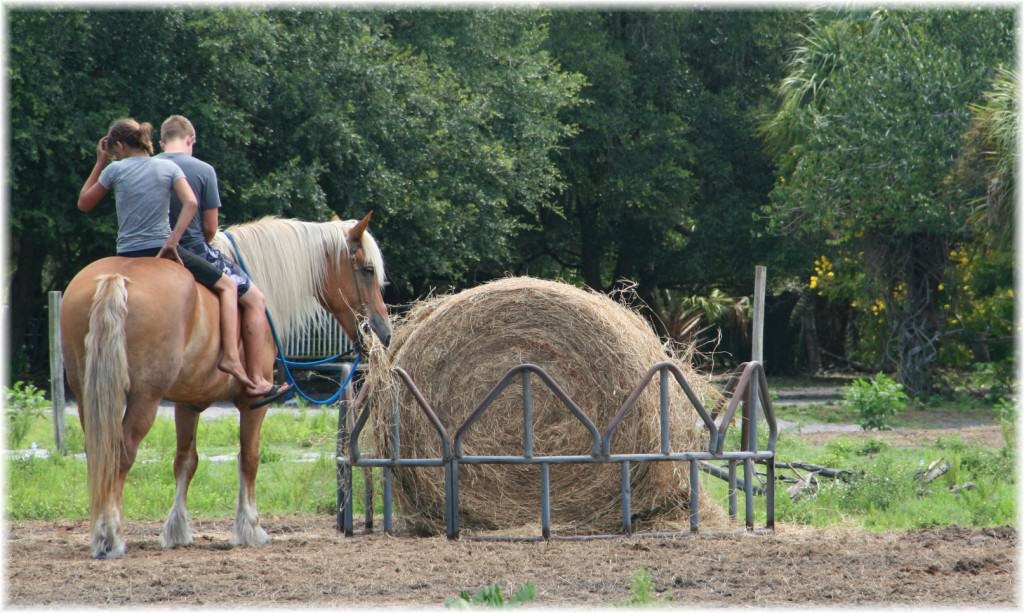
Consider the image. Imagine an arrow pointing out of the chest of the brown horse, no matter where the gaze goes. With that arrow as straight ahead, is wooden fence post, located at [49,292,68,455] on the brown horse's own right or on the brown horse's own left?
on the brown horse's own left

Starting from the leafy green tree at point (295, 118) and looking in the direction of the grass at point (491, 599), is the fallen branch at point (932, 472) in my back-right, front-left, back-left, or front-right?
front-left

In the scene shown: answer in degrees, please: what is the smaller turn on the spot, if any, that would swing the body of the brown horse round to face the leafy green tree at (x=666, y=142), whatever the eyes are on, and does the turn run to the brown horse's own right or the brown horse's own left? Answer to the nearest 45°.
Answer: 0° — it already faces it

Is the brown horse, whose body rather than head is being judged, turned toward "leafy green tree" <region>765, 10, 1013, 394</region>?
yes

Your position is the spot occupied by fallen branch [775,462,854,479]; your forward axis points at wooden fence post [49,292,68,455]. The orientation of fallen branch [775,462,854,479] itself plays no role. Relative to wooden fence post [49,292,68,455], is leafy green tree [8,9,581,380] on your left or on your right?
right

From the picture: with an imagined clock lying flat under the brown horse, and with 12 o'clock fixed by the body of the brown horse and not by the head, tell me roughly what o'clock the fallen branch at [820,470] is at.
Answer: The fallen branch is roughly at 1 o'clock from the brown horse.

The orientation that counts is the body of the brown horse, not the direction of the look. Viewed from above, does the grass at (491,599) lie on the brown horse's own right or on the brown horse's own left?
on the brown horse's own right

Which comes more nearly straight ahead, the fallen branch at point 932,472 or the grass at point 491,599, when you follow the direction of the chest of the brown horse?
the fallen branch

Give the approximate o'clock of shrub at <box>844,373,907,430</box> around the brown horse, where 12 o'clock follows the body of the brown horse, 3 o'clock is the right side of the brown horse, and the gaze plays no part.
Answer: The shrub is roughly at 12 o'clock from the brown horse.

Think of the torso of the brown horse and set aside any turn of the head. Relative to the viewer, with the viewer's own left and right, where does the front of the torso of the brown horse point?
facing away from the viewer and to the right of the viewer

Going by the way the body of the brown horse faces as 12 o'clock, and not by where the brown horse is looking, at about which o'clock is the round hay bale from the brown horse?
The round hay bale is roughly at 1 o'clock from the brown horse.

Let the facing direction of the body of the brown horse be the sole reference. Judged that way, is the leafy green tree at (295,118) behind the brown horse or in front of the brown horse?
in front
